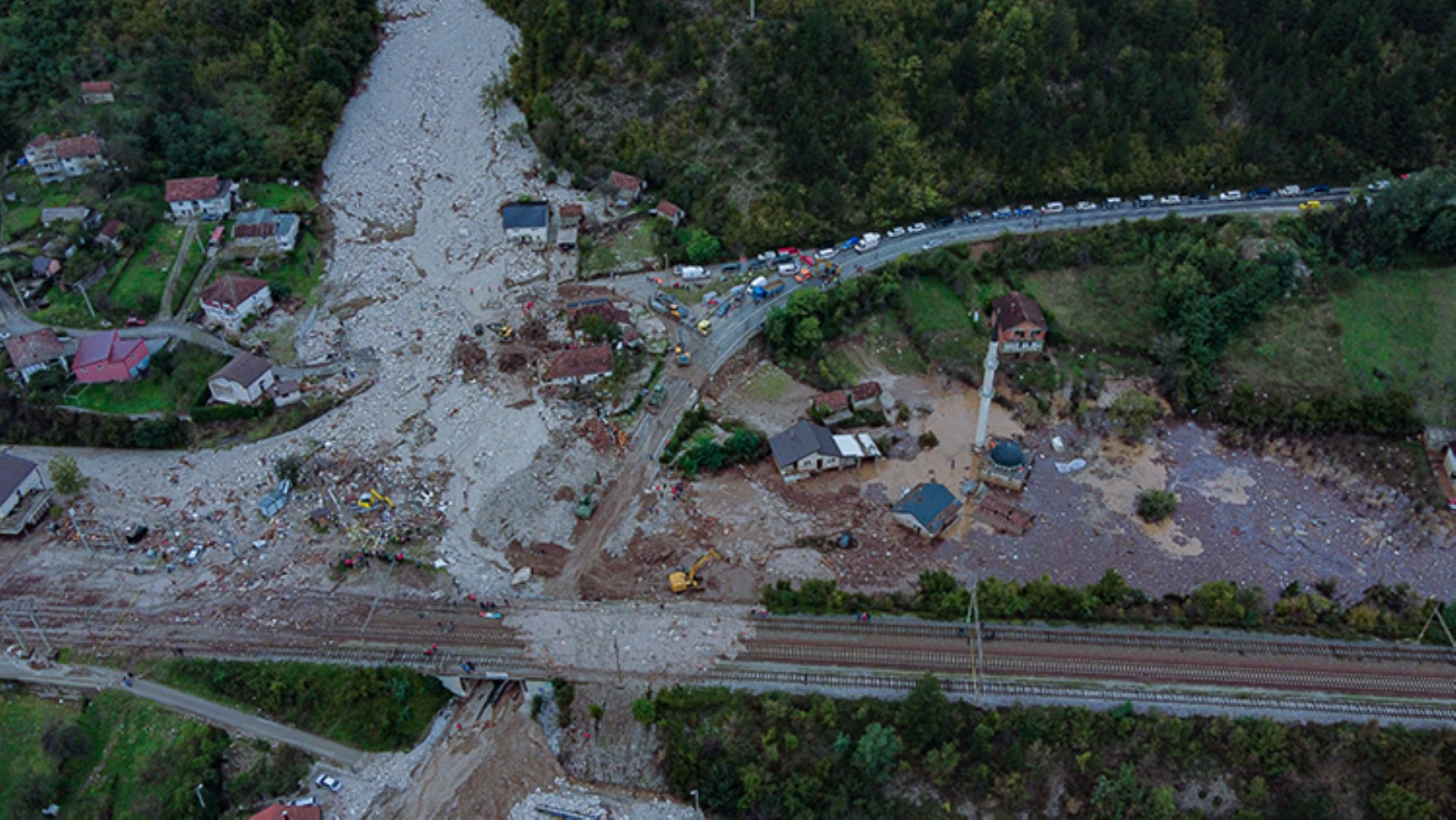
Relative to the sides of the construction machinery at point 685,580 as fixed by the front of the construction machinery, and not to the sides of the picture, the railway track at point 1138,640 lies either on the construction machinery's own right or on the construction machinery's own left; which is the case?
on the construction machinery's own right

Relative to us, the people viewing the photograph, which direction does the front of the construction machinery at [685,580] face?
facing away from the viewer and to the right of the viewer

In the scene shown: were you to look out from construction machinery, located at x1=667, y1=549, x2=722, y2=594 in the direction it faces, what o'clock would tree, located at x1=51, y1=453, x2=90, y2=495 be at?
The tree is roughly at 8 o'clock from the construction machinery.

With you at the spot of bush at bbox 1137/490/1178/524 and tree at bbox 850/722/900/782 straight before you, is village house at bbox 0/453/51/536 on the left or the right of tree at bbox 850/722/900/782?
right

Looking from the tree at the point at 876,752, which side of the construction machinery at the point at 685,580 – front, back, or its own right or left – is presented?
right

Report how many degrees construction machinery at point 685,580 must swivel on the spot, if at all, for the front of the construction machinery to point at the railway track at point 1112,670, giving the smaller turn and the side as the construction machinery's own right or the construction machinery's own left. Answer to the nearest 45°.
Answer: approximately 45° to the construction machinery's own right

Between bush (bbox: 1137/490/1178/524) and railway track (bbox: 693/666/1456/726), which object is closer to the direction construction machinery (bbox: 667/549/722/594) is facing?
the bush

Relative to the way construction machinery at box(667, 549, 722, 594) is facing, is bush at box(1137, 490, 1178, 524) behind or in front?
in front

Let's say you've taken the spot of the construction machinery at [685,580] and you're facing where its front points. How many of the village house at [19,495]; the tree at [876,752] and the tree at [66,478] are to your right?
1

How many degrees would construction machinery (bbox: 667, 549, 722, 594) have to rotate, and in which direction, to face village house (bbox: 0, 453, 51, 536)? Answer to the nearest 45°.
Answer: approximately 135° to its left

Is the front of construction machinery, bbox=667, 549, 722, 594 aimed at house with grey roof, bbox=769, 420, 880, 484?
yes

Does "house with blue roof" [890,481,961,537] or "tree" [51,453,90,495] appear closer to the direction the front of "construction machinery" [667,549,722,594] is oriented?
the house with blue roof

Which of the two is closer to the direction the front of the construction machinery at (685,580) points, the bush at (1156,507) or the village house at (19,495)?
the bush
